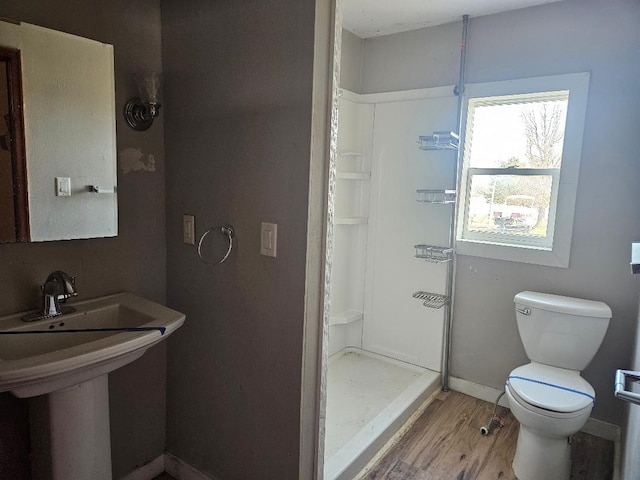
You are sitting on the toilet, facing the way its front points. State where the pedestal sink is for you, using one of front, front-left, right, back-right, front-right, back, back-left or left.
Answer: front-right

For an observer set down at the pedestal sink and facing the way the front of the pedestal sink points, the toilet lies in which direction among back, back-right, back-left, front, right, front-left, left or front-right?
front-left

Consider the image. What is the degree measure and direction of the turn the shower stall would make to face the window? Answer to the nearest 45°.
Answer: approximately 45° to its left

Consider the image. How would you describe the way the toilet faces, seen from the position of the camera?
facing the viewer

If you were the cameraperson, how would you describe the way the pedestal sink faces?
facing the viewer and to the right of the viewer

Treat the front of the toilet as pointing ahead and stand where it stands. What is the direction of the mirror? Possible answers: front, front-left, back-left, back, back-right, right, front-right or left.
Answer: front-right

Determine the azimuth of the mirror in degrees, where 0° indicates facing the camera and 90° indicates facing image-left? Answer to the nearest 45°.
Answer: approximately 315°

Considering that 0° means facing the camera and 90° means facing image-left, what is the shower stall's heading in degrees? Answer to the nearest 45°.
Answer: approximately 315°

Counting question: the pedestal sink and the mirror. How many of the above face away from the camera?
0
